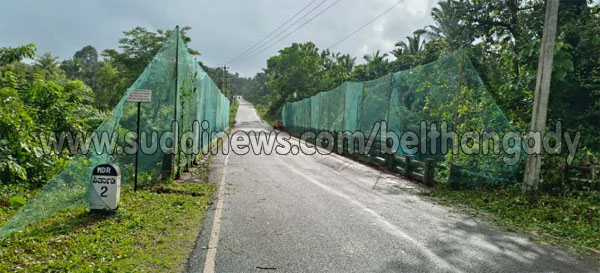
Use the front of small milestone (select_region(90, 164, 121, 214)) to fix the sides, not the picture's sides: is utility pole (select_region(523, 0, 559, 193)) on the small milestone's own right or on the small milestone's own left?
on the small milestone's own left

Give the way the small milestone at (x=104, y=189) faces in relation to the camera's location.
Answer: facing the viewer

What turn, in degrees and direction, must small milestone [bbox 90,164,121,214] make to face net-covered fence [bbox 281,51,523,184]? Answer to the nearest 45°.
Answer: approximately 90° to its left
